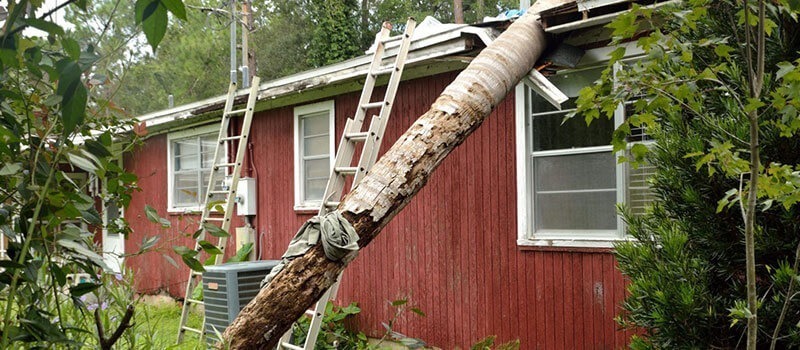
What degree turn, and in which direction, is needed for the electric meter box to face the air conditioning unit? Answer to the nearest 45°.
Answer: approximately 45° to its left

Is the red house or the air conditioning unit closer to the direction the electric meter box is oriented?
the air conditioning unit

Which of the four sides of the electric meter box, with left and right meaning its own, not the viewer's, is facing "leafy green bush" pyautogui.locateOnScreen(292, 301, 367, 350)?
left

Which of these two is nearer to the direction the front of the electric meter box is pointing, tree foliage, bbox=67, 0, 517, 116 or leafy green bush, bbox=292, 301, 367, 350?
the leafy green bush

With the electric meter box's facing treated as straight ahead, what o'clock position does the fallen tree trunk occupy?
The fallen tree trunk is roughly at 10 o'clock from the electric meter box.

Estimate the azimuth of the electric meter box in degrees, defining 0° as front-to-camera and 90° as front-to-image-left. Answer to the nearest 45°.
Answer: approximately 45°

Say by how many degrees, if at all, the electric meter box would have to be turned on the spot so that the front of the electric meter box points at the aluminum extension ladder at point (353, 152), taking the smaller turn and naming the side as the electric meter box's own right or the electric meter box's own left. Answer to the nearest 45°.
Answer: approximately 45° to the electric meter box's own left

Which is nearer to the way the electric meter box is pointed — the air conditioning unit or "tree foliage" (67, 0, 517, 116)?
the air conditioning unit
